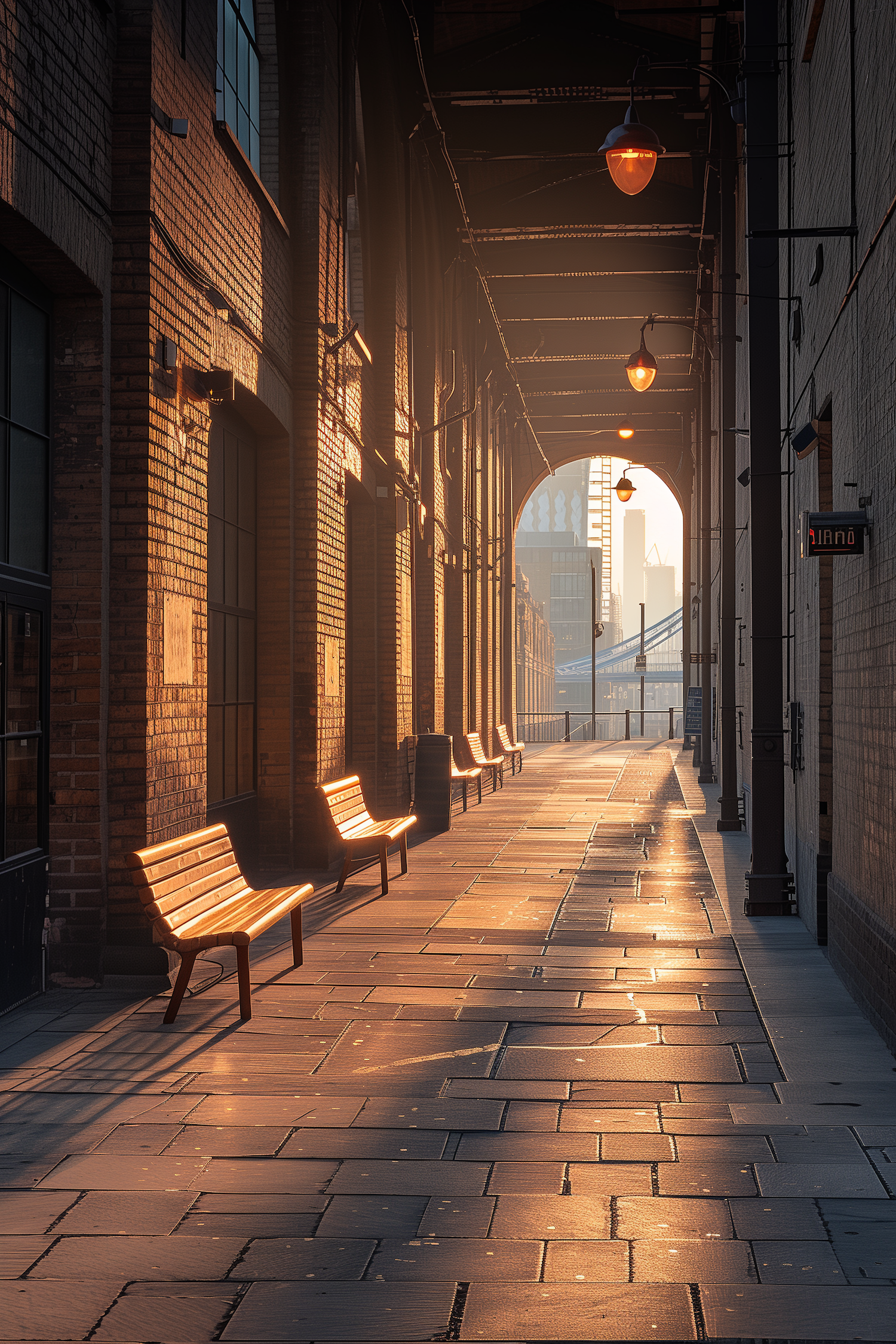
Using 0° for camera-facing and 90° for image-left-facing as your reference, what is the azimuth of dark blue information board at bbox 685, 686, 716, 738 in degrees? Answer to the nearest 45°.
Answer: approximately 0°

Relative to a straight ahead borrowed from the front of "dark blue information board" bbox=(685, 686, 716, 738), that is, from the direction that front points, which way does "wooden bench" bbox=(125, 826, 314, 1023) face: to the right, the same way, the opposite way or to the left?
to the left

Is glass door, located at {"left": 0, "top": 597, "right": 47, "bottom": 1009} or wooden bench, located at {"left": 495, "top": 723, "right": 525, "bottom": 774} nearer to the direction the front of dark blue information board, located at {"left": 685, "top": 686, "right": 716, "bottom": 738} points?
the glass door

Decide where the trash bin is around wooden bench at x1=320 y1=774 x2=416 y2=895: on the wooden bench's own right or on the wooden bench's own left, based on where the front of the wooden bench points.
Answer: on the wooden bench's own left

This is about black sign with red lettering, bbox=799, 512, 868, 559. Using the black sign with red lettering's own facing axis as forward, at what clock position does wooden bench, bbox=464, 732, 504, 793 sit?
The wooden bench is roughly at 5 o'clock from the black sign with red lettering.

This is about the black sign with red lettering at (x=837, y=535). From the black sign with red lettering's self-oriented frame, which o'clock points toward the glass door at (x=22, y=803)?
The glass door is roughly at 2 o'clock from the black sign with red lettering.

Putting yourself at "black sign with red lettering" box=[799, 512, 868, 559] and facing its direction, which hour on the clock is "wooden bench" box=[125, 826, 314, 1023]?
The wooden bench is roughly at 2 o'clock from the black sign with red lettering.

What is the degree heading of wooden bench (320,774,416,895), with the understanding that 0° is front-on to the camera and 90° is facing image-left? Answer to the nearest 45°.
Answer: approximately 315°

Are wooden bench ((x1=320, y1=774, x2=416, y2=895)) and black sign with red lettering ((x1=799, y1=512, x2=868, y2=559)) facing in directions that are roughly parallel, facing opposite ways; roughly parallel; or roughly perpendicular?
roughly perpendicular

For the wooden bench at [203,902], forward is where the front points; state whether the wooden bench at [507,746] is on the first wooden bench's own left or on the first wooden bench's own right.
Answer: on the first wooden bench's own left

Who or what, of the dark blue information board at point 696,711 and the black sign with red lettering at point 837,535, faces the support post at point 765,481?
the dark blue information board

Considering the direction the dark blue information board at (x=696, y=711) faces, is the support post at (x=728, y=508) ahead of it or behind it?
ahead

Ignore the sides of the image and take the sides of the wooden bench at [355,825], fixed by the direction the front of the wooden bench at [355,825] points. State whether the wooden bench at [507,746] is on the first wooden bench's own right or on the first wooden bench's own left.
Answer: on the first wooden bench's own left

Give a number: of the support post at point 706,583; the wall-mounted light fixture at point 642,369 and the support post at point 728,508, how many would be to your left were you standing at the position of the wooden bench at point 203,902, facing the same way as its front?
3
